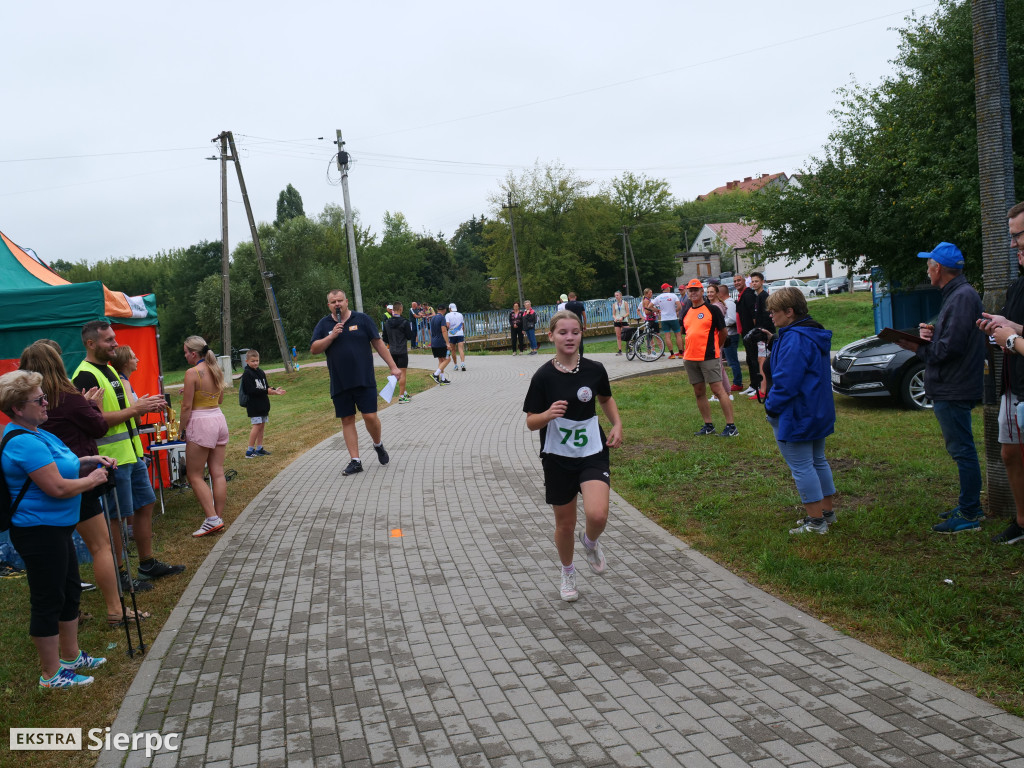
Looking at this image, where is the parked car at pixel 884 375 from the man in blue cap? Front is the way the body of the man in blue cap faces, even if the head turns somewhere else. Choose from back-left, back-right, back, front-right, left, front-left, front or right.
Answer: right

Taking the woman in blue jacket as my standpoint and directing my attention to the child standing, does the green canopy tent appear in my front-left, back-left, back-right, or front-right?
front-left

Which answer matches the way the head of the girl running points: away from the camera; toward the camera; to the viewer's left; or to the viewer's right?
toward the camera

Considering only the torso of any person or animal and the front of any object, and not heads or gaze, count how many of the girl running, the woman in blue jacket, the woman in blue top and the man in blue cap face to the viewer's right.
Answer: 1

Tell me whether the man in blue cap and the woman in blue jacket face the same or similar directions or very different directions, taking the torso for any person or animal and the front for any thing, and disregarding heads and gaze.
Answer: same or similar directions

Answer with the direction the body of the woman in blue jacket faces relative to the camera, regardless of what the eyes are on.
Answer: to the viewer's left

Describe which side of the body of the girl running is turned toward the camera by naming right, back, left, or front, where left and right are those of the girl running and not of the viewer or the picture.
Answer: front

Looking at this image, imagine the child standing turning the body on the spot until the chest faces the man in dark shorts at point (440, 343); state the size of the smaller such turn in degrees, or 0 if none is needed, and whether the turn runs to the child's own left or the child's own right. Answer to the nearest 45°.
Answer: approximately 90° to the child's own left

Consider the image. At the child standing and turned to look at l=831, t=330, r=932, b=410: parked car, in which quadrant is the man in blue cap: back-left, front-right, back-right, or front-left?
front-right

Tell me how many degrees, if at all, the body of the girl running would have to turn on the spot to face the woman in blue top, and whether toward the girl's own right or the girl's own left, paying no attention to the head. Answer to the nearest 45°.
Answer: approximately 90° to the girl's own right

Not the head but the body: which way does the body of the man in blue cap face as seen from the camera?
to the viewer's left

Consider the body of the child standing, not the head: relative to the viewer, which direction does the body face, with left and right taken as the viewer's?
facing the viewer and to the right of the viewer

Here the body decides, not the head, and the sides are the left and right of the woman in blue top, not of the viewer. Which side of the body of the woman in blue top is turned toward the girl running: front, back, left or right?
front

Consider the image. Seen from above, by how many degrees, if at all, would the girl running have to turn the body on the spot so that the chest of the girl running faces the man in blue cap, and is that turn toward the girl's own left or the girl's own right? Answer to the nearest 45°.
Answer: approximately 90° to the girl's own left

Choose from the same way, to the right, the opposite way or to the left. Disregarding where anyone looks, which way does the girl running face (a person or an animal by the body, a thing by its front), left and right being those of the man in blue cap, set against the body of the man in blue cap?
to the left

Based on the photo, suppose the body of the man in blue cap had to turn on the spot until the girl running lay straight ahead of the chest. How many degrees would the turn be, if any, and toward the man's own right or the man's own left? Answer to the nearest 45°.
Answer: approximately 45° to the man's own left

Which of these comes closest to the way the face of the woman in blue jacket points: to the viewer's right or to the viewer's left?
to the viewer's left

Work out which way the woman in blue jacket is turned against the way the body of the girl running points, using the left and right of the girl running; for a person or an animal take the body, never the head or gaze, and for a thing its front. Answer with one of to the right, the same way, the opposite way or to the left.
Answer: to the right

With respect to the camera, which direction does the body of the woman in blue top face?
to the viewer's right
